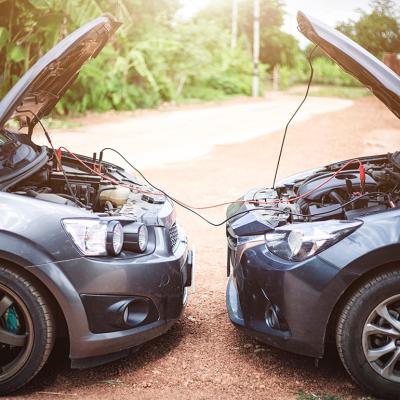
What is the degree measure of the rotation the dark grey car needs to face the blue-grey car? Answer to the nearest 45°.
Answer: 0° — it already faces it

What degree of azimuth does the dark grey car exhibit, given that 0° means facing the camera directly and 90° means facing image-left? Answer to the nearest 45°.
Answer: approximately 270°
